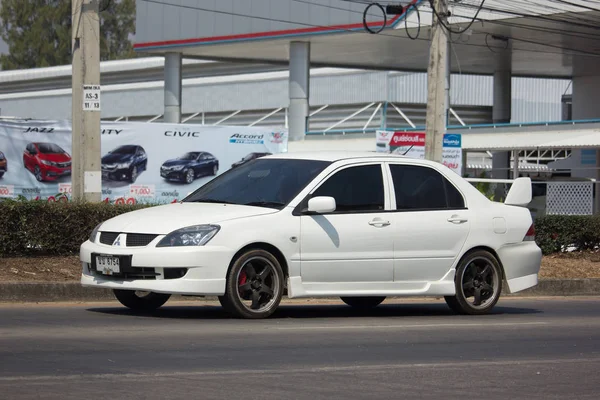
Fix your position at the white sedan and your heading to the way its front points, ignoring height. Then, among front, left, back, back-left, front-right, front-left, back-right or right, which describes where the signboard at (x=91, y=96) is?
right

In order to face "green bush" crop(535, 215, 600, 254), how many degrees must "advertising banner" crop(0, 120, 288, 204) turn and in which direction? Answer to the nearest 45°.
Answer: approximately 45° to its left

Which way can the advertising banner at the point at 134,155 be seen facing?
toward the camera

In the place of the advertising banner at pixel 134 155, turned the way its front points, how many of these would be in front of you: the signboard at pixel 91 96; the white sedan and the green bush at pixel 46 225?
3

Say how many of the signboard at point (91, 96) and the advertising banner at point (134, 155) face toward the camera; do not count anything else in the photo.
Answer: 2

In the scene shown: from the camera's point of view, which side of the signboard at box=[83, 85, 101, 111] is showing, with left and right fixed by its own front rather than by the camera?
front

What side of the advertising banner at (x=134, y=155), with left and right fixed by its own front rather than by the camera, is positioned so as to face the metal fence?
left

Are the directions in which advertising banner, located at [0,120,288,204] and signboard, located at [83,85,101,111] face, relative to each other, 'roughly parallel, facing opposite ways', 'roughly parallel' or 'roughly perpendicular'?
roughly parallel

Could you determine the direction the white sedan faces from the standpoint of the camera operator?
facing the viewer and to the left of the viewer

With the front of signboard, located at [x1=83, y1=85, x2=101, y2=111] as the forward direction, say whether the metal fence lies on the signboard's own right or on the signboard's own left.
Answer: on the signboard's own left

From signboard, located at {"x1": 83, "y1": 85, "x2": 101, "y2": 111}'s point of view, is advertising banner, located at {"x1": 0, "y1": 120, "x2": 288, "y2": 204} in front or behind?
behind

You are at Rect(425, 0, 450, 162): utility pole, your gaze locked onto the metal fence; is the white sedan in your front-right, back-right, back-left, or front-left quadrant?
back-right

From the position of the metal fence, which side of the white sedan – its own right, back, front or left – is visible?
back

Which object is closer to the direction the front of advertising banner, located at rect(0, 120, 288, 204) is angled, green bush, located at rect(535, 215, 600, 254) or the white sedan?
the white sedan
